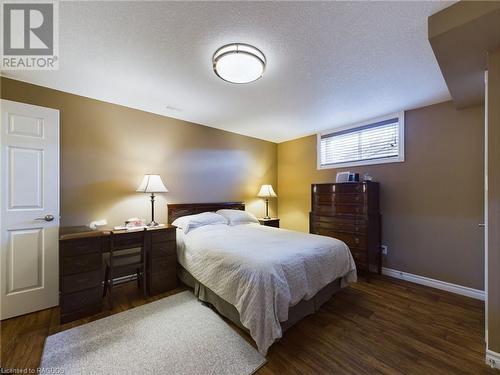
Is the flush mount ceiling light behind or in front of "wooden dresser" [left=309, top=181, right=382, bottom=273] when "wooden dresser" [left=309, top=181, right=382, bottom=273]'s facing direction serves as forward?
in front

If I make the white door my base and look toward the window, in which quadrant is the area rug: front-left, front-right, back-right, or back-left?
front-right

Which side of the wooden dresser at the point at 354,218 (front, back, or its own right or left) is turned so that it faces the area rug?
front

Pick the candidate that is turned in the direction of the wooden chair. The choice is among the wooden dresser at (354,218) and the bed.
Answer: the wooden dresser

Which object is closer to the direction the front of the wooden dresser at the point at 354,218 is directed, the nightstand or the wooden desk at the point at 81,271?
the wooden desk

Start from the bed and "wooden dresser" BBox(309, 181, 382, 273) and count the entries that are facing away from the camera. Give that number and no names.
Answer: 0

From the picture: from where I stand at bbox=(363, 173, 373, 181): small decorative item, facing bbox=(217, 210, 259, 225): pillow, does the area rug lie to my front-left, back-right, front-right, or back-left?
front-left

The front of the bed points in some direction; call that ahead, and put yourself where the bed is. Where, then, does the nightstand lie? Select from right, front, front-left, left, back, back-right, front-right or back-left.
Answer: back-left

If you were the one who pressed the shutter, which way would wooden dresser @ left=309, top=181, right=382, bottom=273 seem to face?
facing the viewer and to the left of the viewer

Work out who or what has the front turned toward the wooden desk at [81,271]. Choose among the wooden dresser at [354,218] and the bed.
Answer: the wooden dresser at [354,218]

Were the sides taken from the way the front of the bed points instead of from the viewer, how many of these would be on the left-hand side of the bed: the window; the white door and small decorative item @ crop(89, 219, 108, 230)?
1

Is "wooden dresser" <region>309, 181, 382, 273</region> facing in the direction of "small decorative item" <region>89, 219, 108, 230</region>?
yes
